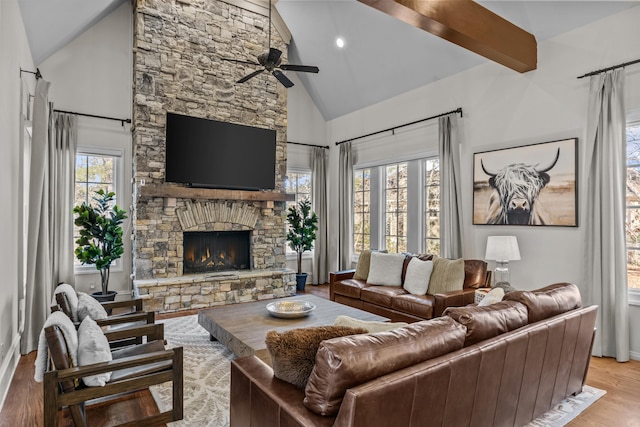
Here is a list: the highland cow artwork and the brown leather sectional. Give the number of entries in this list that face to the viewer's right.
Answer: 0

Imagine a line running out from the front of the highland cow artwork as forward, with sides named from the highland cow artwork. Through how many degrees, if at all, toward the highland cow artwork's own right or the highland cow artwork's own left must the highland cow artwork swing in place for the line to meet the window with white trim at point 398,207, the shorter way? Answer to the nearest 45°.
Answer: approximately 90° to the highland cow artwork's own right

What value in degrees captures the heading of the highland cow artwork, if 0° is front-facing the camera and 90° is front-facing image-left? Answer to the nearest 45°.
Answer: approximately 45°

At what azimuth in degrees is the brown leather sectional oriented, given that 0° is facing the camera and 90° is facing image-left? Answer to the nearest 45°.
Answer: approximately 135°

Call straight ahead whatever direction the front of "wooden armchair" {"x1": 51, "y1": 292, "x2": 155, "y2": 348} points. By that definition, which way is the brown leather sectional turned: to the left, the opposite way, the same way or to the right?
to the left

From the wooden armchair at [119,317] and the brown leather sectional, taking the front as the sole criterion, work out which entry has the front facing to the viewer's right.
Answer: the wooden armchair

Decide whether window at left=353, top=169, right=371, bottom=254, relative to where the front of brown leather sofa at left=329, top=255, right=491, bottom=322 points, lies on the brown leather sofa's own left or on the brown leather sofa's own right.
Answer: on the brown leather sofa's own right

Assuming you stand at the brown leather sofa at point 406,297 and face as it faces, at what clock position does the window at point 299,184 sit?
The window is roughly at 3 o'clock from the brown leather sofa.

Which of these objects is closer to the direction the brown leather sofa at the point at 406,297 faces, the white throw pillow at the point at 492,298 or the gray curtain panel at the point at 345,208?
the white throw pillow

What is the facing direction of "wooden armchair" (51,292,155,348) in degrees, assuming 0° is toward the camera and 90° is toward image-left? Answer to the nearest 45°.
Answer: approximately 270°

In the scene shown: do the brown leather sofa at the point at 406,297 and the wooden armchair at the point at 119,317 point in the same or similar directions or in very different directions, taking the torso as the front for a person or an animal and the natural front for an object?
very different directions

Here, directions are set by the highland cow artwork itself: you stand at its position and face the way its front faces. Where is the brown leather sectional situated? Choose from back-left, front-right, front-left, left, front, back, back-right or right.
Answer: front-left

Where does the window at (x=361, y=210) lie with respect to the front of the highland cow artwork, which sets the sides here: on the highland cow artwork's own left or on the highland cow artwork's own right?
on the highland cow artwork's own right
